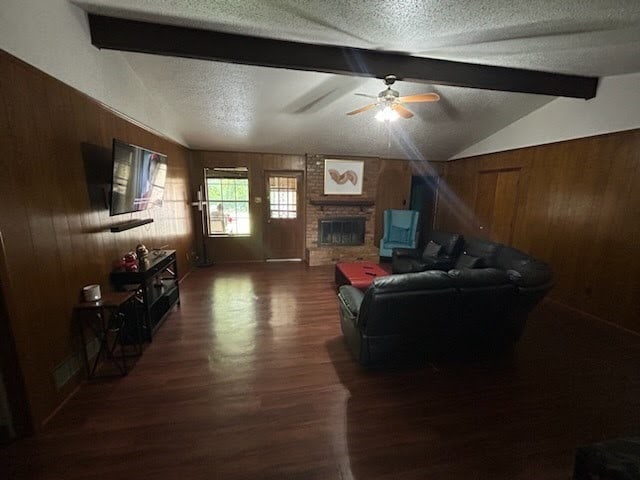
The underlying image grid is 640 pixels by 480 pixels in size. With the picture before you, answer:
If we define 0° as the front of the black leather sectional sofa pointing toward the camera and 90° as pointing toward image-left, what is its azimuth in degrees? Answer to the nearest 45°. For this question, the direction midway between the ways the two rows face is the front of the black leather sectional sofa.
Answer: approximately 135°

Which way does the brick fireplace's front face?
toward the camera

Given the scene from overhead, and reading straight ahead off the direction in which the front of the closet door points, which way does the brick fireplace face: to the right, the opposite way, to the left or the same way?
to the left

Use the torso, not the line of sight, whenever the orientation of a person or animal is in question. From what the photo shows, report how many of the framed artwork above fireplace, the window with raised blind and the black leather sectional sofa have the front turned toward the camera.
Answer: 2

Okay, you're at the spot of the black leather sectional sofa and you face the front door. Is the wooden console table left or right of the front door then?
left

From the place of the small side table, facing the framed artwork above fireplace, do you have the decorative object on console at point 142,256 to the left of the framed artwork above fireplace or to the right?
left

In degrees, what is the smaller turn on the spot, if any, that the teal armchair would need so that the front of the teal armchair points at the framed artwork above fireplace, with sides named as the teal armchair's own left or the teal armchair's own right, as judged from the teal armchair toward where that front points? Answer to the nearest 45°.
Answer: approximately 45° to the teal armchair's own right

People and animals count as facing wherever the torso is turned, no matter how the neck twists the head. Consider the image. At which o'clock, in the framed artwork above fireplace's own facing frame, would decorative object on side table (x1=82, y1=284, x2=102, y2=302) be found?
The decorative object on side table is roughly at 1 o'clock from the framed artwork above fireplace.

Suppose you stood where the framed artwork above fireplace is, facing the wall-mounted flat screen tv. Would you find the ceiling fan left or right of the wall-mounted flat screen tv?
left

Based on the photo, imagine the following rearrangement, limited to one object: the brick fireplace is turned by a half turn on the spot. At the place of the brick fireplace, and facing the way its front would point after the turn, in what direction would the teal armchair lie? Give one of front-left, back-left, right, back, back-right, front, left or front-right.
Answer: right

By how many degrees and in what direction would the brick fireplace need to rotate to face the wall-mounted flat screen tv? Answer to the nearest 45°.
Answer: approximately 45° to its right

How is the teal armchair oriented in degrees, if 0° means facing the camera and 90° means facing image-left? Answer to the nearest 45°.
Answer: approximately 45°

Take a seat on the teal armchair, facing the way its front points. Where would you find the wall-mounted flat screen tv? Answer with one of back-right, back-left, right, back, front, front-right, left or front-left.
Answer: front

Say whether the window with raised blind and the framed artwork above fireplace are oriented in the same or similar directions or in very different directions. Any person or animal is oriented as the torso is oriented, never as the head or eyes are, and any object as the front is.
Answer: same or similar directions

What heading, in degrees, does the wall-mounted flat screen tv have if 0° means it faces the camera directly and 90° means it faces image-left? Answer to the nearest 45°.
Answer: approximately 315°

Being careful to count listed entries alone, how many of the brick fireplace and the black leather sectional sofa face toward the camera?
1

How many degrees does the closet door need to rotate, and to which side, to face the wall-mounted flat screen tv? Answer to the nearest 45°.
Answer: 0° — it already faces it

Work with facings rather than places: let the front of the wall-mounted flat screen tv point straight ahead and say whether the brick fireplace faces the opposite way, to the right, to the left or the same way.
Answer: to the right
